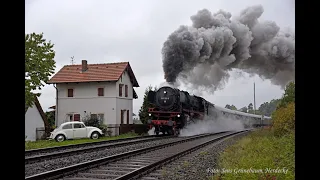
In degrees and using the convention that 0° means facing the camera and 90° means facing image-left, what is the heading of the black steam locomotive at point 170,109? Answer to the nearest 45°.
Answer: approximately 45°

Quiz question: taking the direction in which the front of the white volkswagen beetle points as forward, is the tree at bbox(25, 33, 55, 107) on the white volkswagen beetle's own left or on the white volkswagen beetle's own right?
on the white volkswagen beetle's own right

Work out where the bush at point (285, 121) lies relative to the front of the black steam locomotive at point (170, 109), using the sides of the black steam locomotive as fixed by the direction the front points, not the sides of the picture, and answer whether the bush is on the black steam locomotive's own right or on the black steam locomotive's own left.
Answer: on the black steam locomotive's own left

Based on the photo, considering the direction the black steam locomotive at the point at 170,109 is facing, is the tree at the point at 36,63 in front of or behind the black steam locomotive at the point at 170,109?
in front
